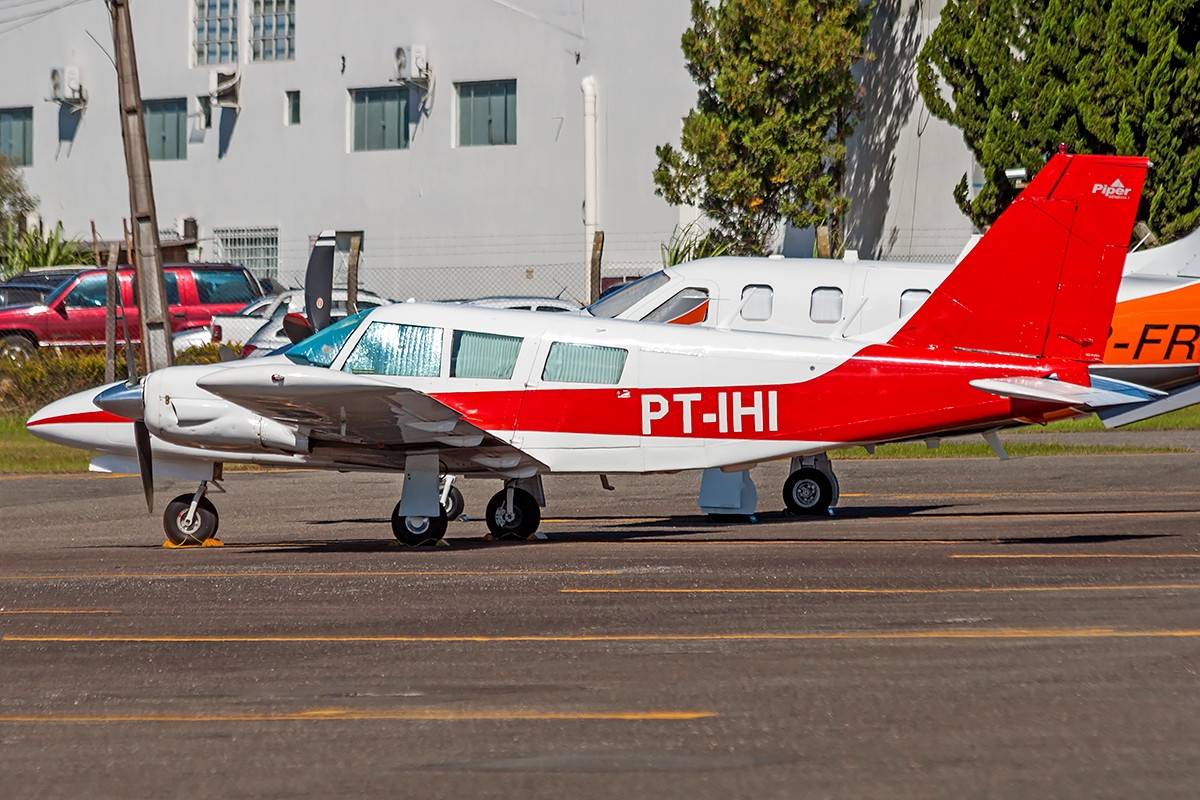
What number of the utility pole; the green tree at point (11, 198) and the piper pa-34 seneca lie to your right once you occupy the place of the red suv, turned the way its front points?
1

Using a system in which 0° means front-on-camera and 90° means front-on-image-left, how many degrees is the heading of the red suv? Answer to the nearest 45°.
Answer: approximately 90°

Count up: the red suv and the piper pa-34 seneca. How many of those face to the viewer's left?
2

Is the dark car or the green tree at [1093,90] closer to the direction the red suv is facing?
the dark car

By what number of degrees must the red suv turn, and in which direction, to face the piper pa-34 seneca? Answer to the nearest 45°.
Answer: approximately 90° to its left

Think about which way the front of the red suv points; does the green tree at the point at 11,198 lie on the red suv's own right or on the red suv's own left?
on the red suv's own right

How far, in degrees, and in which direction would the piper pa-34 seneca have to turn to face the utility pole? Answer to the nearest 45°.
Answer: approximately 45° to its right

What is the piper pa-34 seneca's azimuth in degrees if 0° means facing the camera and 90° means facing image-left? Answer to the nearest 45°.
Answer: approximately 90°

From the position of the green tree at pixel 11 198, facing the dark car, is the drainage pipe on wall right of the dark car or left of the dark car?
left

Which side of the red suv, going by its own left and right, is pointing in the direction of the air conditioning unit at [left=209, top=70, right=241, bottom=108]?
right

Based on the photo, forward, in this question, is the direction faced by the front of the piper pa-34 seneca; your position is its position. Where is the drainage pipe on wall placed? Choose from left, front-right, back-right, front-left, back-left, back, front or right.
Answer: right
